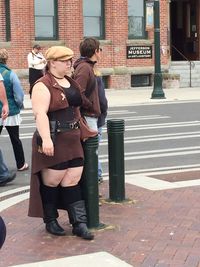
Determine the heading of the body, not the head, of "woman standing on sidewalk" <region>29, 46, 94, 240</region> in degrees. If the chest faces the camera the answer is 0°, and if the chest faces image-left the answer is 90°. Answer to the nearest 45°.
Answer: approximately 315°

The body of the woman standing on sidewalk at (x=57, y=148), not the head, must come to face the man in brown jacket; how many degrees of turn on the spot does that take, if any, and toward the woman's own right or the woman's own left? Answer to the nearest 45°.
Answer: approximately 135° to the woman's own left

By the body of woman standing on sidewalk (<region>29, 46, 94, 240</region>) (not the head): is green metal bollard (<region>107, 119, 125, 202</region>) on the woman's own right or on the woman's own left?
on the woman's own left

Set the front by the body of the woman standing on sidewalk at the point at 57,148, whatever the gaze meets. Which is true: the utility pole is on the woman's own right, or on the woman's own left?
on the woman's own left

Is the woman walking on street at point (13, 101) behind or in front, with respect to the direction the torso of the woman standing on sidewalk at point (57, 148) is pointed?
behind
